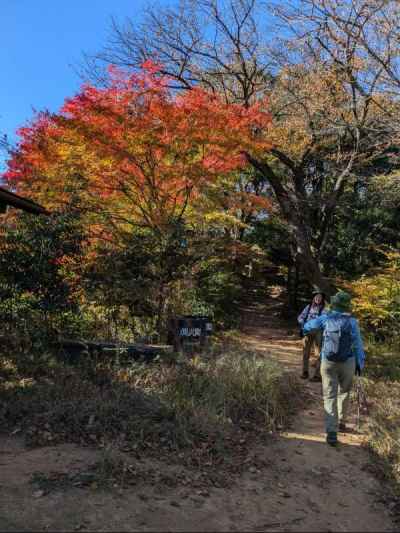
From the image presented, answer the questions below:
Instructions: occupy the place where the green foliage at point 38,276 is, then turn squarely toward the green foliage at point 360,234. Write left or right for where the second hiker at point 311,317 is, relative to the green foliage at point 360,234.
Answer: right

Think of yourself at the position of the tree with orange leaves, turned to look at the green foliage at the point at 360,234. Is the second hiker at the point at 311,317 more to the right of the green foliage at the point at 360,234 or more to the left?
right

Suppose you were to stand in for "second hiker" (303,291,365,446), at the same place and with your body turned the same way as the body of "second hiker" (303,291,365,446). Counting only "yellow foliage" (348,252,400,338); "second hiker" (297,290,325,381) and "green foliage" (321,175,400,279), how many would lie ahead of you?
3

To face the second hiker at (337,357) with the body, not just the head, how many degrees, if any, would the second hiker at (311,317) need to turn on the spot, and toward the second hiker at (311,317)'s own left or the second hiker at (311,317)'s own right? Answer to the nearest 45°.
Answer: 0° — they already face them

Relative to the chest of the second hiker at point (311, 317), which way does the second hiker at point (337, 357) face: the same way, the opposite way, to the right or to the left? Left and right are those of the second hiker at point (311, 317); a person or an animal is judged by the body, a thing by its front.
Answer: the opposite way

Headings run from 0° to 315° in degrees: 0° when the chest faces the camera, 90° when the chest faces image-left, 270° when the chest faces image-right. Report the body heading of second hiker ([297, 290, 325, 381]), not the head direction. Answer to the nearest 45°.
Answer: approximately 0°

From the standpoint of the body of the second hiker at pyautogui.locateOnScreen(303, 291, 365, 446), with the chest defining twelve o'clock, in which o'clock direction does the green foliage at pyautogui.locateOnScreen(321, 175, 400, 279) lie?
The green foliage is roughly at 12 o'clock from the second hiker.

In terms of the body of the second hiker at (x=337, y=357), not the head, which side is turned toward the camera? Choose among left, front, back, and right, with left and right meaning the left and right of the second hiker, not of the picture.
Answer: back
